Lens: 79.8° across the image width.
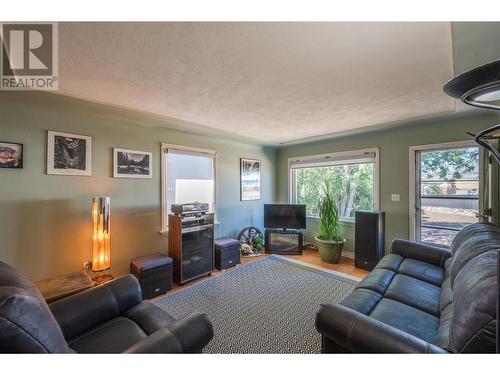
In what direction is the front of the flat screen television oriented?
toward the camera

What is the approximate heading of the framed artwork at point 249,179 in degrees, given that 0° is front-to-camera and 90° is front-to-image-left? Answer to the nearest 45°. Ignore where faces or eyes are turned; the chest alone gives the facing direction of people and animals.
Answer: approximately 315°

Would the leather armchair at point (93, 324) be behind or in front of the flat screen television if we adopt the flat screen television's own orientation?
in front

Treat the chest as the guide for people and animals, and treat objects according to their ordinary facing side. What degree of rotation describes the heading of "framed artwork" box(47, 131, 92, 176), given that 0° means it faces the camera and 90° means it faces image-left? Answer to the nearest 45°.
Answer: approximately 315°

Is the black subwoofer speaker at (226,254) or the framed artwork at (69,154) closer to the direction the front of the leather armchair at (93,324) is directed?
the black subwoofer speaker

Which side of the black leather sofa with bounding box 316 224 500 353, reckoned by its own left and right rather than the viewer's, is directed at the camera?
left

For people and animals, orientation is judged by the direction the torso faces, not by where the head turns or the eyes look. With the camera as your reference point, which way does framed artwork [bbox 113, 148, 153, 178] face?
facing the viewer and to the right of the viewer

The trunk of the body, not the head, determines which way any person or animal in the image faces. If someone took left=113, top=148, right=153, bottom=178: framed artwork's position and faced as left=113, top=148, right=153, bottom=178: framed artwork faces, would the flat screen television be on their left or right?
on their left

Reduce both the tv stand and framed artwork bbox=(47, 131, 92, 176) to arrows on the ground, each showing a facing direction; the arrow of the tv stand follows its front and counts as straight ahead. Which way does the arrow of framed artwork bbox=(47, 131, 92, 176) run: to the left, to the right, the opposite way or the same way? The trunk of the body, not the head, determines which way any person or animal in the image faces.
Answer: to the left

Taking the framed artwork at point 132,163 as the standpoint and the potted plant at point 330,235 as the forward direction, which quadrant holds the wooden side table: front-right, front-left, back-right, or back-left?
back-right

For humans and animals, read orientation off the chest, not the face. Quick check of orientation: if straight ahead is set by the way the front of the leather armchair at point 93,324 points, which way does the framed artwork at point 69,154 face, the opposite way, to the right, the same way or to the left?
to the right

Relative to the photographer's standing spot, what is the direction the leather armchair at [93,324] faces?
facing away from the viewer and to the right of the viewer

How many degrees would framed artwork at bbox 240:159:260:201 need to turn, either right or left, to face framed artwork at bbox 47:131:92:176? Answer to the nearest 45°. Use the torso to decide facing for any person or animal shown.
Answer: approximately 90° to its right

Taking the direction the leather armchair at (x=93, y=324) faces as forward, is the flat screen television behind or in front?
in front

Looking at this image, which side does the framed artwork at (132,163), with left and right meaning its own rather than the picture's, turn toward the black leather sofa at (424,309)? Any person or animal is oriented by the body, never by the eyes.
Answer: front

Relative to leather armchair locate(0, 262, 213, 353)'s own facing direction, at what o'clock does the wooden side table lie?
The wooden side table is roughly at 10 o'clock from the leather armchair.

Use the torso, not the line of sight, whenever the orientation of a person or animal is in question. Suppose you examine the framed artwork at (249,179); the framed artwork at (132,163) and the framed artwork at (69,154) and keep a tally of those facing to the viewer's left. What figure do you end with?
0

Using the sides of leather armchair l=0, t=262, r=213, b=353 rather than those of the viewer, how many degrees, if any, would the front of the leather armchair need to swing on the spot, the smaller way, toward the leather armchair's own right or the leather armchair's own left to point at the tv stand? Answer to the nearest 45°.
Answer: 0° — it already faces it

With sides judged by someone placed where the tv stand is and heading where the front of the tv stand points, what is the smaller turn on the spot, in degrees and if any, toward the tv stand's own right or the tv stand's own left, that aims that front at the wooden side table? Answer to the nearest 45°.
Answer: approximately 45° to the tv stand's own right
